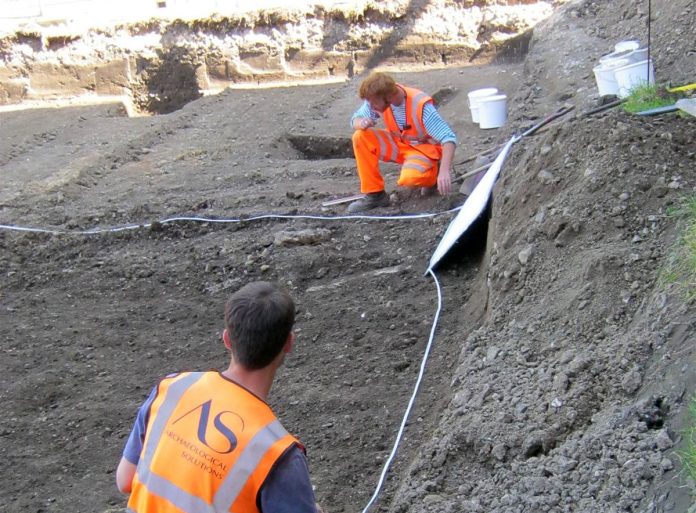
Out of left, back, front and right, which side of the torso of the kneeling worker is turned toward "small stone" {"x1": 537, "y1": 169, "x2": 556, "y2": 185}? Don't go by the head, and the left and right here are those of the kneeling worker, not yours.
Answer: left

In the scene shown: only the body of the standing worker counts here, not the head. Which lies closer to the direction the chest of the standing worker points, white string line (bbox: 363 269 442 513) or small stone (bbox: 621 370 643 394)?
the white string line

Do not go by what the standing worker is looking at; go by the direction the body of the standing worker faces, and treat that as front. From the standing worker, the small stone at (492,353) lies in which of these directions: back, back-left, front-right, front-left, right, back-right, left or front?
front-right

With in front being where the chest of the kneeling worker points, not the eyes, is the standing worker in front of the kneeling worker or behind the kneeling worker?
in front

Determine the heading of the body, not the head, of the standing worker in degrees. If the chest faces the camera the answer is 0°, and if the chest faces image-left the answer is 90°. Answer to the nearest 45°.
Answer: approximately 180°

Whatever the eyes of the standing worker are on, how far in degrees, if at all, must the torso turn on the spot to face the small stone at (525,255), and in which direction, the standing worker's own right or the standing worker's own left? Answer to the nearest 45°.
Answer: approximately 45° to the standing worker's own right

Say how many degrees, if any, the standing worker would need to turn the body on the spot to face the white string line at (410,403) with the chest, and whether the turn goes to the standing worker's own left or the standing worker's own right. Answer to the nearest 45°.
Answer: approximately 45° to the standing worker's own right

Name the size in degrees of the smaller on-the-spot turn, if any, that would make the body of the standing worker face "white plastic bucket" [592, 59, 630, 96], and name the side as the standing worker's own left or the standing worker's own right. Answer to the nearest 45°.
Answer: approximately 45° to the standing worker's own right

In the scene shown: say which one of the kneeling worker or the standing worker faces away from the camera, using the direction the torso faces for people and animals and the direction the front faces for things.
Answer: the standing worker

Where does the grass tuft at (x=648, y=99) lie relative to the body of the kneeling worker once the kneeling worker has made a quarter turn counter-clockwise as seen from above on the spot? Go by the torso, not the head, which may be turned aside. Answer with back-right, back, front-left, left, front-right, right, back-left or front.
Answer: front

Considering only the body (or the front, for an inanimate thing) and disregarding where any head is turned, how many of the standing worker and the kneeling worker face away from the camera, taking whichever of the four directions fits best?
1

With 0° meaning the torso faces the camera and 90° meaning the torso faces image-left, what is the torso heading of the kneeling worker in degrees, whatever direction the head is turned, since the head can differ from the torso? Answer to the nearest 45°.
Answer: approximately 45°

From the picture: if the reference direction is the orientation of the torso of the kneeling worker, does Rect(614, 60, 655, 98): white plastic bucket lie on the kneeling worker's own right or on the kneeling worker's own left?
on the kneeling worker's own left

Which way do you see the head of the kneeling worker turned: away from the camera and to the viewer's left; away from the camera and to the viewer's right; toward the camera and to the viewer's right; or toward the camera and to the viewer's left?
toward the camera and to the viewer's left

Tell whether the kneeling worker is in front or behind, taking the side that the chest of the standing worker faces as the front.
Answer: in front
